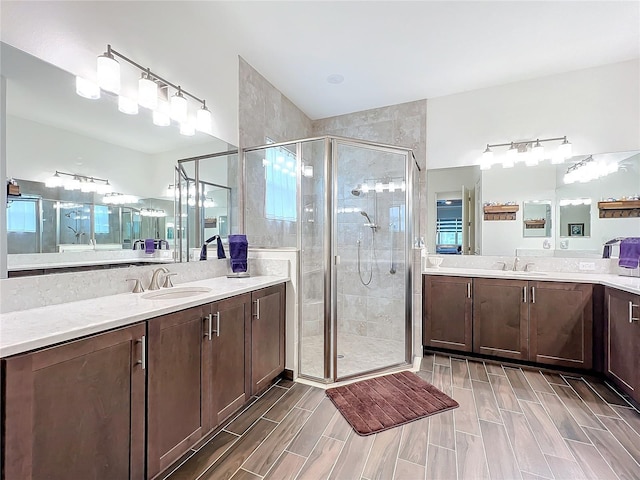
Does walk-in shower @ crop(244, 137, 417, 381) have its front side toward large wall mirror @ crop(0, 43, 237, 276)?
no

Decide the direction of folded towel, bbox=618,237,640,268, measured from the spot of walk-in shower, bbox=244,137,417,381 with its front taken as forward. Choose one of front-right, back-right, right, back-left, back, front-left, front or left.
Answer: front-left

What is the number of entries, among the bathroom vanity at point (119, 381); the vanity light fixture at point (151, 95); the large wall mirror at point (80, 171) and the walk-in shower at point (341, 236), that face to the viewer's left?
0

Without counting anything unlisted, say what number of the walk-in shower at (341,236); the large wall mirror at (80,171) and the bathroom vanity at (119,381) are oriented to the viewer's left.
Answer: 0

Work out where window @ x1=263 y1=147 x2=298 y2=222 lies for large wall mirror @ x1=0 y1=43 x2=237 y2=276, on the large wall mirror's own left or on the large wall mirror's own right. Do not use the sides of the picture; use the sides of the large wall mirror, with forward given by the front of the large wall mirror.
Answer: on the large wall mirror's own left

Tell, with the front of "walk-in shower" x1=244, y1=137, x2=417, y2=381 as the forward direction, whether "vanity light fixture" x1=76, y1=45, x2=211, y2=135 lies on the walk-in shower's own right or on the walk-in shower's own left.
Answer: on the walk-in shower's own right

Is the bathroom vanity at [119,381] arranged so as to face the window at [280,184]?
no

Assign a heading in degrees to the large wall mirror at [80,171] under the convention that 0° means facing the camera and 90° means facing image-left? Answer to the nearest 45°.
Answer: approximately 315°

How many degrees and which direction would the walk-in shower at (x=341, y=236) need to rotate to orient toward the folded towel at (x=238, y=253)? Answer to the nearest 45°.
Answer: approximately 90° to its right

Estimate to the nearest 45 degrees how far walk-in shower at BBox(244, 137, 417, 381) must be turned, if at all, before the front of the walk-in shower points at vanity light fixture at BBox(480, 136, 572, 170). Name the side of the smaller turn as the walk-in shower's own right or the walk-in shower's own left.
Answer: approximately 45° to the walk-in shower's own left

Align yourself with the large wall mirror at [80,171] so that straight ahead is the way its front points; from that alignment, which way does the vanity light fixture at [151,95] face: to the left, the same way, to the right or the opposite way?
the same way

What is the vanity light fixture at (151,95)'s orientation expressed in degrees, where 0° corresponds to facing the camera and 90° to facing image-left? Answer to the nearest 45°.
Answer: approximately 315°

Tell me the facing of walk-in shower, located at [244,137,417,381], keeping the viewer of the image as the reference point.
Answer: facing the viewer and to the right of the viewer
